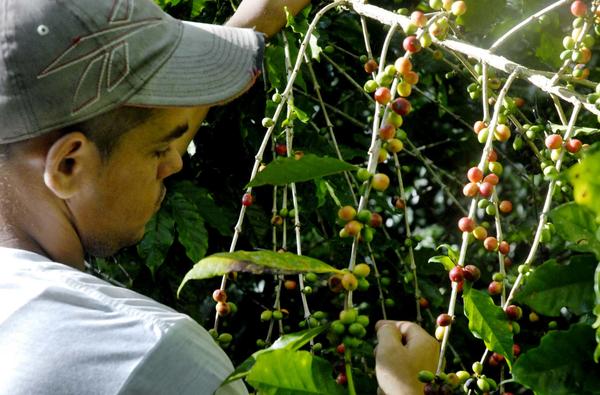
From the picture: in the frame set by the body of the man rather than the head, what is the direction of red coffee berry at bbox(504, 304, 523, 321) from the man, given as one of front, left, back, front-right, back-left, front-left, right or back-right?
front-right

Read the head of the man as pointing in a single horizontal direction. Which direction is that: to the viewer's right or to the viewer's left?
to the viewer's right

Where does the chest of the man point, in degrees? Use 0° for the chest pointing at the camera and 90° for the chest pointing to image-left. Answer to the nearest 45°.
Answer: approximately 225°

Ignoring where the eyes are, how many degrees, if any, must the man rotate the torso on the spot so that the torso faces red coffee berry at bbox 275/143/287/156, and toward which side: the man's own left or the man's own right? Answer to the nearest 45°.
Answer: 0° — they already face it

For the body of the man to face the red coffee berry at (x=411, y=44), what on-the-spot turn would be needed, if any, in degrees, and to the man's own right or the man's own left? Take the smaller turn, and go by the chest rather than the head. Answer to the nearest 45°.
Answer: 0° — they already face it
